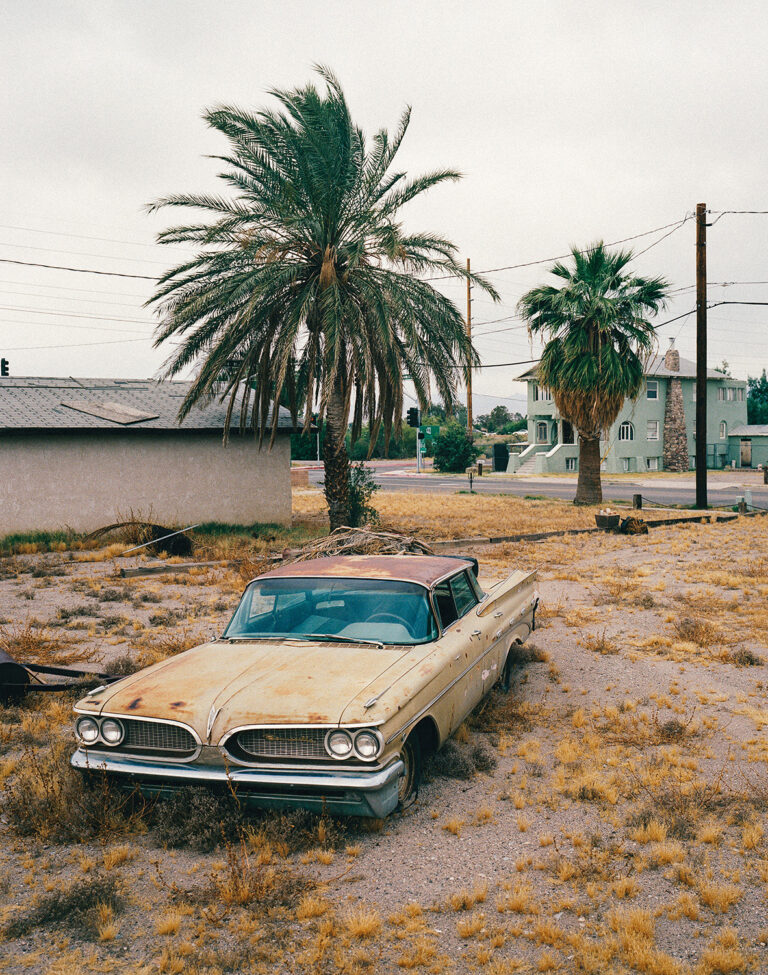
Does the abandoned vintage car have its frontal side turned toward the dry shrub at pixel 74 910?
yes

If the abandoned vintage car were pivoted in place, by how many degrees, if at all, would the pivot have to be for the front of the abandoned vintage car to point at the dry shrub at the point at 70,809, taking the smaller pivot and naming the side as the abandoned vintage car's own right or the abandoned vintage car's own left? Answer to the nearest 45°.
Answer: approximately 45° to the abandoned vintage car's own right

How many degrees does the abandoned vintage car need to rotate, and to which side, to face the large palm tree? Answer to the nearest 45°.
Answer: approximately 135° to its right

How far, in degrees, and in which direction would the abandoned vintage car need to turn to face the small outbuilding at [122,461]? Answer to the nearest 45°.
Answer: approximately 135° to its right

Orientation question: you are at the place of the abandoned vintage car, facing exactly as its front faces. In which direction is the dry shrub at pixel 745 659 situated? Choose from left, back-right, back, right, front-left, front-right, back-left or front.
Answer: back

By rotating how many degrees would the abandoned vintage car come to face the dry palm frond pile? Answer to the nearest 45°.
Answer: approximately 135° to its right

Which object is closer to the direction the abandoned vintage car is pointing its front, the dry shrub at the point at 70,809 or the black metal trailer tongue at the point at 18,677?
the dry shrub

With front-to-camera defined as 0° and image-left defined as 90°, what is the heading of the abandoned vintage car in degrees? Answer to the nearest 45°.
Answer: approximately 45°

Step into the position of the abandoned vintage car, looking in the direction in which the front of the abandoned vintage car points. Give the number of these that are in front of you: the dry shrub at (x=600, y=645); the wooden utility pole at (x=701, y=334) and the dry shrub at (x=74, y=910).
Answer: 1

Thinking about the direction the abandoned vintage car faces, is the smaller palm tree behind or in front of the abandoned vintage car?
behind

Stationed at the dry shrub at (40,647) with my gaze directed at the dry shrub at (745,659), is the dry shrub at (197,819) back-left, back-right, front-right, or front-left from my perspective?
front-right

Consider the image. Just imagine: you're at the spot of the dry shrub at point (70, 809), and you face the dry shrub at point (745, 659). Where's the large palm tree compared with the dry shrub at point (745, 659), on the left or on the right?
left
